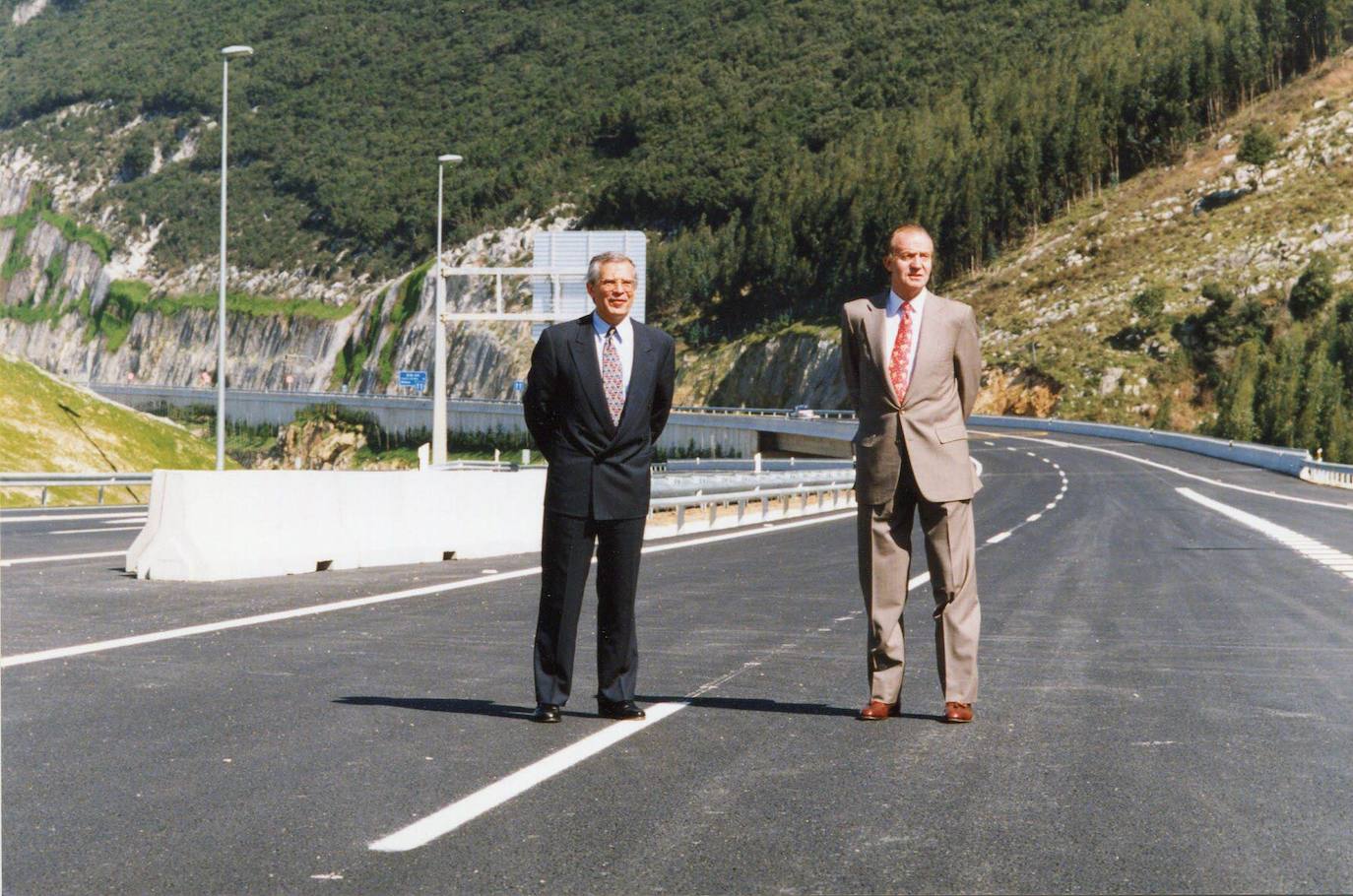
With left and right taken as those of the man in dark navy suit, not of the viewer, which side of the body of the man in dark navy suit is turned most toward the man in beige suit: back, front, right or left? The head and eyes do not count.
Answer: left

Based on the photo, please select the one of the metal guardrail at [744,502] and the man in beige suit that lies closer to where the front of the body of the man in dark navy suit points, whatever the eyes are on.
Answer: the man in beige suit

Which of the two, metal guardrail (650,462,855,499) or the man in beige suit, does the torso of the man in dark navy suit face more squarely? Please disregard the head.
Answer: the man in beige suit

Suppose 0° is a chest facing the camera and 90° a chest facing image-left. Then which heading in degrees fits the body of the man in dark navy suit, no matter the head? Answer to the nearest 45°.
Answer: approximately 0°

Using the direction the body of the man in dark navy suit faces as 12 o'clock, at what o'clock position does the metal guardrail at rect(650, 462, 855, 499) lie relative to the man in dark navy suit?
The metal guardrail is roughly at 6 o'clock from the man in dark navy suit.

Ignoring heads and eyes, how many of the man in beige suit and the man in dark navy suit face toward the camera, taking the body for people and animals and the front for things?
2

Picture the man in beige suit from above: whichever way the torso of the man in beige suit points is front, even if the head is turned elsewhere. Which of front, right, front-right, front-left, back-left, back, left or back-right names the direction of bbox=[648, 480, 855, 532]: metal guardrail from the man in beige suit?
back

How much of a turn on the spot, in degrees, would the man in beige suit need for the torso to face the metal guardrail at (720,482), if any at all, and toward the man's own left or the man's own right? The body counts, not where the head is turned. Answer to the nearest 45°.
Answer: approximately 180°

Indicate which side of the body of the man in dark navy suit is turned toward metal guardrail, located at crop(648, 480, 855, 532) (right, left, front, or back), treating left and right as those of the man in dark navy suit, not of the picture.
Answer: back
